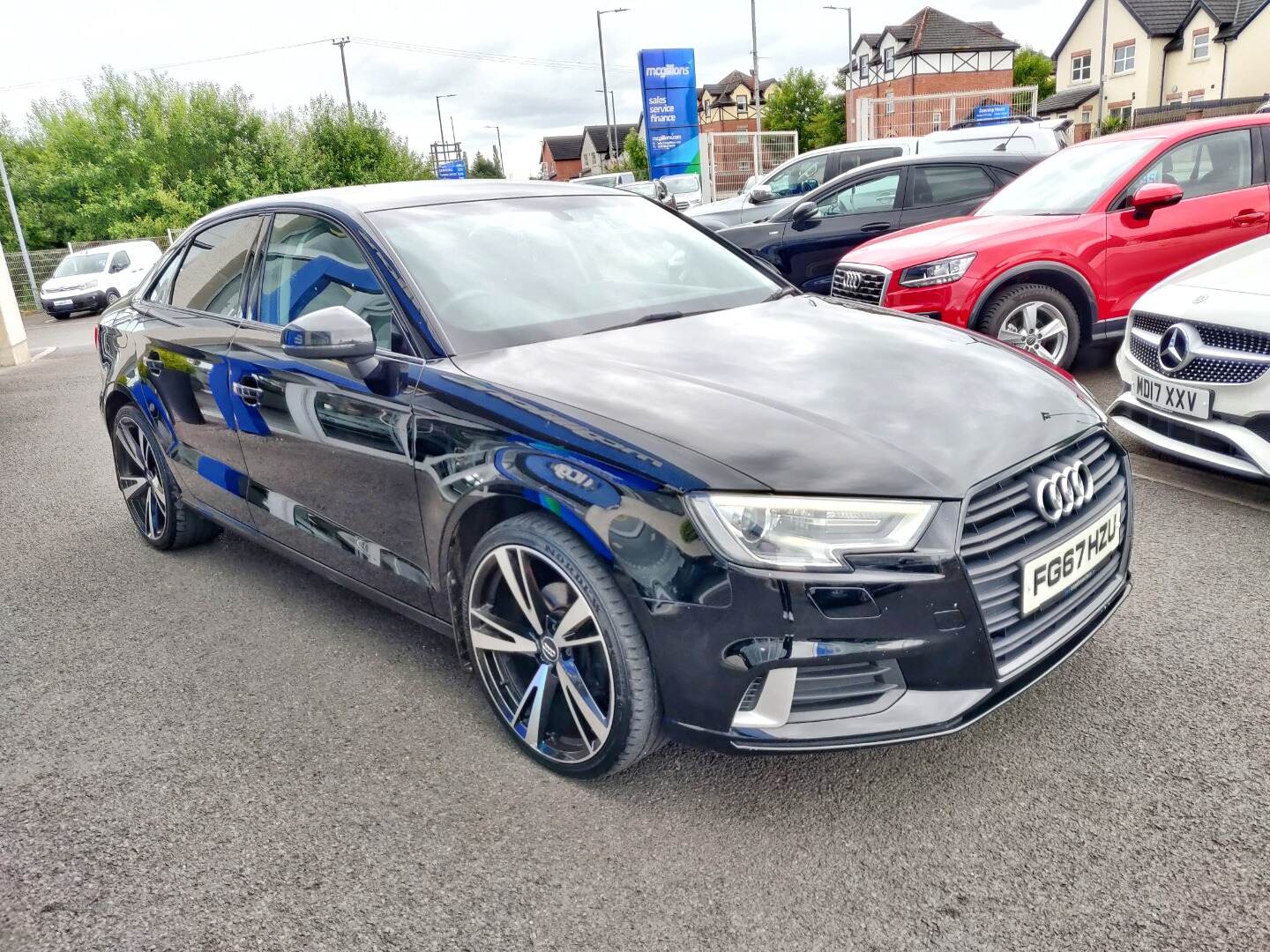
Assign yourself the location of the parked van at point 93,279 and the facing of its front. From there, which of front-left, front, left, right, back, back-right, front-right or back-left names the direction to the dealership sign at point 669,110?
back-left

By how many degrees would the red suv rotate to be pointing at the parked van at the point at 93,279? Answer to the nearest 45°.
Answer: approximately 90° to its right

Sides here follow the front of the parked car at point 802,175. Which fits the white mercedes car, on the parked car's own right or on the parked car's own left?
on the parked car's own left

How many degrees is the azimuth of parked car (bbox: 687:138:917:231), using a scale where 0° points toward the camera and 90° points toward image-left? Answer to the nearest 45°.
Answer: approximately 45°

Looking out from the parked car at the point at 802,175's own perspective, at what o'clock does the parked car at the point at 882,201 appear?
the parked car at the point at 882,201 is roughly at 10 o'clock from the parked car at the point at 802,175.

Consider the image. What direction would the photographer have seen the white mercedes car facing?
facing the viewer and to the left of the viewer

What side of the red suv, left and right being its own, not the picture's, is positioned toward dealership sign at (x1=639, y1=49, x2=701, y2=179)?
right

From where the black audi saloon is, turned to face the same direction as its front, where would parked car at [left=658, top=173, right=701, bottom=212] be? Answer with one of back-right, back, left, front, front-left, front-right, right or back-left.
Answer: back-left

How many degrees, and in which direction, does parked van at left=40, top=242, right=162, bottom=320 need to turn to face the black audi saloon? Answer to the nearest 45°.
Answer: approximately 45° to its left

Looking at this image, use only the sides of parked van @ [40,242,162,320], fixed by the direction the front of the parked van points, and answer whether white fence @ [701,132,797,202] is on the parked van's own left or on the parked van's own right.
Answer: on the parked van's own left

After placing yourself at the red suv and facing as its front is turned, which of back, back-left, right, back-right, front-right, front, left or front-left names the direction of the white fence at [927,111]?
back-right

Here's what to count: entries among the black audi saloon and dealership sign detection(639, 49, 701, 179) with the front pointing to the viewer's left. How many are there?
0

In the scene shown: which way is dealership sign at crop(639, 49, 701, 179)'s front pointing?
toward the camera

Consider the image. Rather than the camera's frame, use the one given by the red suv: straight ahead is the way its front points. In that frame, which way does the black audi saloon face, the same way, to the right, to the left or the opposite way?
to the left
